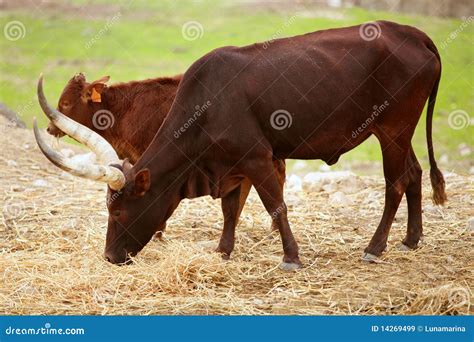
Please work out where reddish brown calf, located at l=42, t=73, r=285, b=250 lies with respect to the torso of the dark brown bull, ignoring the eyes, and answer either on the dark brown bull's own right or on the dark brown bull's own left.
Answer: on the dark brown bull's own right

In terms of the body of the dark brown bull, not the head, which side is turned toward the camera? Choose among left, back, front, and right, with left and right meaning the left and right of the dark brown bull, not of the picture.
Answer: left

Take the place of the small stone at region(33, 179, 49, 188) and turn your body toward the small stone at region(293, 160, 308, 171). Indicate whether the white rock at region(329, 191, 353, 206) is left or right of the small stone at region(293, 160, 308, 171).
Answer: right

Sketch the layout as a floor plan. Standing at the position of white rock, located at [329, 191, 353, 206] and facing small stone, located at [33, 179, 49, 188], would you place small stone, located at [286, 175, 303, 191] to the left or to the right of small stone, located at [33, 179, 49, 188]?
right

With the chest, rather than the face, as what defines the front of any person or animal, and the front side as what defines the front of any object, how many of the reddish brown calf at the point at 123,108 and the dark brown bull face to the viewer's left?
2

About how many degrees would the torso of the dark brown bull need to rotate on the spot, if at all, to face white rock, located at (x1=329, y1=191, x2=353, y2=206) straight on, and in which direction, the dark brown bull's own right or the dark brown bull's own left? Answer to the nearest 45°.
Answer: approximately 90° to the dark brown bull's own right

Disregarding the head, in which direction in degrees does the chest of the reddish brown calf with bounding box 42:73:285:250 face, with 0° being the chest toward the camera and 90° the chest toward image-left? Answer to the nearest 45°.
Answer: approximately 90°

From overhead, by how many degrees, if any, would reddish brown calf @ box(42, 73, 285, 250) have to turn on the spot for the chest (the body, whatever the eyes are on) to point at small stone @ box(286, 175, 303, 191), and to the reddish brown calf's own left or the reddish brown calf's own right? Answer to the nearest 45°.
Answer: approximately 135° to the reddish brown calf's own right

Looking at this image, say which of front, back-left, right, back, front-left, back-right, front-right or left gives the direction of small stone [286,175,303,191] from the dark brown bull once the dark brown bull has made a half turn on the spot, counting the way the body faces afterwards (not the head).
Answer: left
